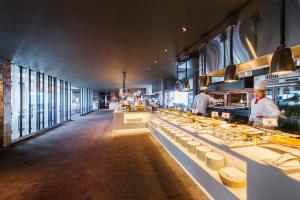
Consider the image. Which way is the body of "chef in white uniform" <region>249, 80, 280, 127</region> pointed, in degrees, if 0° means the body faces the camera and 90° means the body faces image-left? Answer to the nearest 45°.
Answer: approximately 45°

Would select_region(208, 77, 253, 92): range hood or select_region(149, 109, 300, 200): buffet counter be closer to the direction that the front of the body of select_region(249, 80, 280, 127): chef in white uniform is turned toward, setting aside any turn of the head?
the buffet counter

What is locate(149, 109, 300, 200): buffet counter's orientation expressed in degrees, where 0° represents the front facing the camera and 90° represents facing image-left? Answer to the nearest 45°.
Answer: approximately 45°

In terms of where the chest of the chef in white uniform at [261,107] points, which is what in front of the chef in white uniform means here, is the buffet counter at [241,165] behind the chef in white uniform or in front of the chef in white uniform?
in front

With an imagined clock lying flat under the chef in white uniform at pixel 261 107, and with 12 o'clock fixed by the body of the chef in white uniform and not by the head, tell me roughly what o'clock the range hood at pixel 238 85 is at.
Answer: The range hood is roughly at 4 o'clock from the chef in white uniform.

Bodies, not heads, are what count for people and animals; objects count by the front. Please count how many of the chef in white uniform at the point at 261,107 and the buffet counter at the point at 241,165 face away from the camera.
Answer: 0

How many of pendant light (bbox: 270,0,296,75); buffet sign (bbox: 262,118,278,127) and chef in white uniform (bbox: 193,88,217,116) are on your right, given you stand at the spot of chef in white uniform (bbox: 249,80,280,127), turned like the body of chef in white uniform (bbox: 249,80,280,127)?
1

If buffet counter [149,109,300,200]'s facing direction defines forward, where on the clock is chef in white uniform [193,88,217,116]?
The chef in white uniform is roughly at 4 o'clock from the buffet counter.
